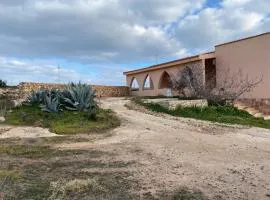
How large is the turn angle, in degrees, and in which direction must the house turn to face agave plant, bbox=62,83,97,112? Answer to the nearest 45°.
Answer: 0° — it already faces it

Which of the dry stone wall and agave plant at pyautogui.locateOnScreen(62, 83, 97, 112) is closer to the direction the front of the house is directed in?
the agave plant

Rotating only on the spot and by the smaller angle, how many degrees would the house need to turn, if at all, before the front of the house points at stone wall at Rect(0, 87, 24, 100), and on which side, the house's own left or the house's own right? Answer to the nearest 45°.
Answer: approximately 45° to the house's own right

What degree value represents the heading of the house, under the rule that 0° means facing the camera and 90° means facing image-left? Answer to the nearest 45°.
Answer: approximately 45°

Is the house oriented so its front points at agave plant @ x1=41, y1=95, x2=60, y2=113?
yes

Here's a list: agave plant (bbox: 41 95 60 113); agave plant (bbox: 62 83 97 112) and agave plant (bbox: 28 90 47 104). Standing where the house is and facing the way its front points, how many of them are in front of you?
3
